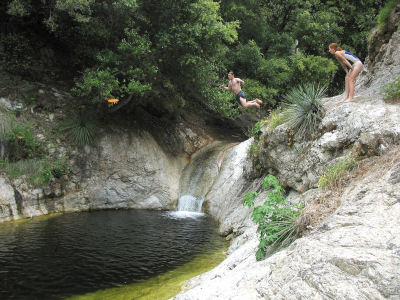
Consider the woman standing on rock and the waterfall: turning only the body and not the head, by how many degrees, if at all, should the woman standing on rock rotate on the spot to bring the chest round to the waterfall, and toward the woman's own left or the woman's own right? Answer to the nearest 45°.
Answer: approximately 45° to the woman's own right

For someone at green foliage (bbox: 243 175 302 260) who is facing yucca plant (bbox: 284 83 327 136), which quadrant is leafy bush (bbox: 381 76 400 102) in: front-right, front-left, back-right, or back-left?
front-right

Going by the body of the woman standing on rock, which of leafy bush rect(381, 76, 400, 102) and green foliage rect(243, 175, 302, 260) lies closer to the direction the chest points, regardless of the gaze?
the green foliage

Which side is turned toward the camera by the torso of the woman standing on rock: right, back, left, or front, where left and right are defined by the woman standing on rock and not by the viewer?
left

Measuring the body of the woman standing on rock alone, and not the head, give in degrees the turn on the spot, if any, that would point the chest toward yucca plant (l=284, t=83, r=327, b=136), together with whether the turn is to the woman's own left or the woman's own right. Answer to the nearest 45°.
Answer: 0° — they already face it

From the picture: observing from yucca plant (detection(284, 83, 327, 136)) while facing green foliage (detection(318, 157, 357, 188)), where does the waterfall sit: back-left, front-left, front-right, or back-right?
back-right

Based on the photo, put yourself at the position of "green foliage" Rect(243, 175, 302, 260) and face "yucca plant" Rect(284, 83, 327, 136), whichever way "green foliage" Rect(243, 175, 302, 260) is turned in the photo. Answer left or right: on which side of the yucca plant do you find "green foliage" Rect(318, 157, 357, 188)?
right

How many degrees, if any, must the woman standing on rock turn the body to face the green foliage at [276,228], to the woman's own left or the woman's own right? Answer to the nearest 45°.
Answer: approximately 90° to the woman's own left

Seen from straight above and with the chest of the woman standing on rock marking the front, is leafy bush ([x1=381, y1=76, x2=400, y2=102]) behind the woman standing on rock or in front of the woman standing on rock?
behind
